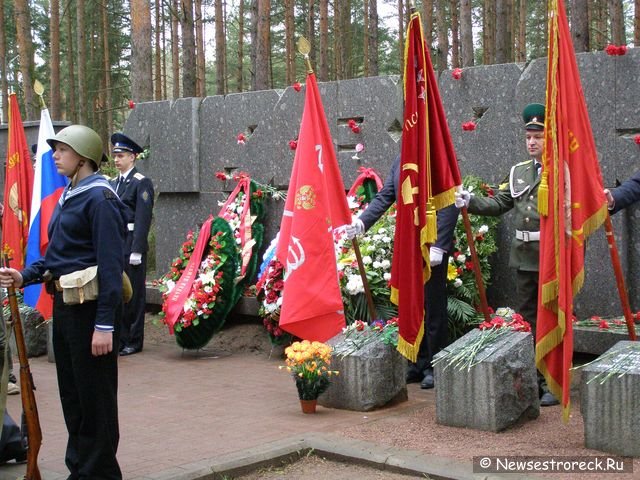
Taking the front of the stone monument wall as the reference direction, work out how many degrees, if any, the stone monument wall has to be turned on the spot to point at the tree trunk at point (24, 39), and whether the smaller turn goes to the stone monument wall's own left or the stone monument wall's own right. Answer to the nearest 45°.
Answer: approximately 90° to the stone monument wall's own right

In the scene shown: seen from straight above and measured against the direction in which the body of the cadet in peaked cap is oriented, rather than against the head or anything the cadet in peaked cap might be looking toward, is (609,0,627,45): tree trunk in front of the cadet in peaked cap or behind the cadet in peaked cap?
behind

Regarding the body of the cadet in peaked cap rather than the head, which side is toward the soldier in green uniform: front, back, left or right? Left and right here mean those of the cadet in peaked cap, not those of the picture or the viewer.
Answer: left

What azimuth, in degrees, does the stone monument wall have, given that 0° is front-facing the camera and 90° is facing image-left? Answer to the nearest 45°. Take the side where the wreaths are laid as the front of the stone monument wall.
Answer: approximately 45°

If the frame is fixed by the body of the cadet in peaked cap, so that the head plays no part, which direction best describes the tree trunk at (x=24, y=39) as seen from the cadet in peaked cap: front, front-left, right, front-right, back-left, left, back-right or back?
back-right

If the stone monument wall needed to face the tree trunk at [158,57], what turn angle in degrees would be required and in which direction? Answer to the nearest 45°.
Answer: approximately 135° to its right

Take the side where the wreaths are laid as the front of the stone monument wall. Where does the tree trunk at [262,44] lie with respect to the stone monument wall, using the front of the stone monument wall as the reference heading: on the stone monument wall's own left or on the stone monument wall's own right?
on the stone monument wall's own right

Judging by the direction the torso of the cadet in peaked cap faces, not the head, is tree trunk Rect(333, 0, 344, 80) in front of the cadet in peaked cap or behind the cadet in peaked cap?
behind

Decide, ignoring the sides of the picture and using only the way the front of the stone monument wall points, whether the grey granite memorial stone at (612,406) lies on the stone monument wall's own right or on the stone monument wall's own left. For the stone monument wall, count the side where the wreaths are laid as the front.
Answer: on the stone monument wall's own left

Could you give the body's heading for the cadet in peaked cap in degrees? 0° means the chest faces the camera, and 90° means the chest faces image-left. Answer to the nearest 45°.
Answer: approximately 45°

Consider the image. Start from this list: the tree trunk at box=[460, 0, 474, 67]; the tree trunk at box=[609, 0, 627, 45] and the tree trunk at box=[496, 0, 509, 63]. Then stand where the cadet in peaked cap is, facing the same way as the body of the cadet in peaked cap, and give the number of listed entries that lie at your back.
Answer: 3

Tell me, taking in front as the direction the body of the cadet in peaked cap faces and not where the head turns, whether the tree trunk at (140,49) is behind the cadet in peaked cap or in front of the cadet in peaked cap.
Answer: behind
